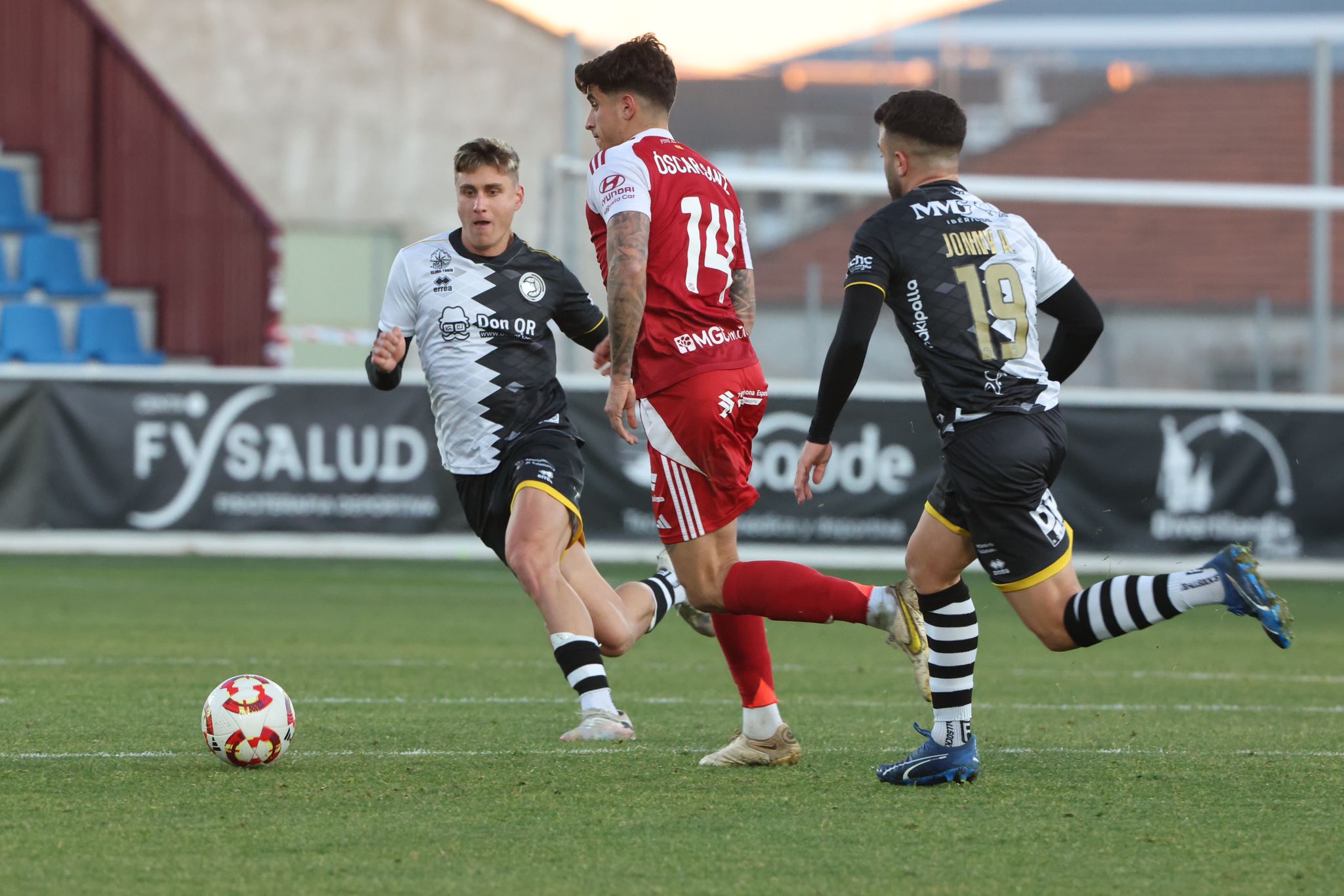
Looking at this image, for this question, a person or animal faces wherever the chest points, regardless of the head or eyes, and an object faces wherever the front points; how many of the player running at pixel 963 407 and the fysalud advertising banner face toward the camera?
1

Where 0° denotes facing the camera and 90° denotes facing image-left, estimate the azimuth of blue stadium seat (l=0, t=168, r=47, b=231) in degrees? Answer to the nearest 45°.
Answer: approximately 315°

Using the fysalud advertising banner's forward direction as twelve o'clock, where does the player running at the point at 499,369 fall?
The player running is roughly at 12 o'clock from the fysalud advertising banner.

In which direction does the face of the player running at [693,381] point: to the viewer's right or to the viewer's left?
to the viewer's left

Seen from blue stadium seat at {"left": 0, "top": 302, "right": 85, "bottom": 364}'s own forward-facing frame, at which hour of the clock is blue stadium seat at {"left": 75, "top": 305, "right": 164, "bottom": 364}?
blue stadium seat at {"left": 75, "top": 305, "right": 164, "bottom": 364} is roughly at 9 o'clock from blue stadium seat at {"left": 0, "top": 302, "right": 85, "bottom": 364}.

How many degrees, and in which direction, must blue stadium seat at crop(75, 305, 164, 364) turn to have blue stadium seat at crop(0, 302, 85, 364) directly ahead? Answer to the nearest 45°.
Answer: approximately 90° to its right

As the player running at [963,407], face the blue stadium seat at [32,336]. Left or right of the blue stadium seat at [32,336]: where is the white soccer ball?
left

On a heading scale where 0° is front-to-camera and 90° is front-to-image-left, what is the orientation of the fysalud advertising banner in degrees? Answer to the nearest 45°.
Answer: approximately 0°

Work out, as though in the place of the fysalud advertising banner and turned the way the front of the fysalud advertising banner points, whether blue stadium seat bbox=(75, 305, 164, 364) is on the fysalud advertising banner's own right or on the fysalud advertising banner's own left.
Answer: on the fysalud advertising banner's own right
